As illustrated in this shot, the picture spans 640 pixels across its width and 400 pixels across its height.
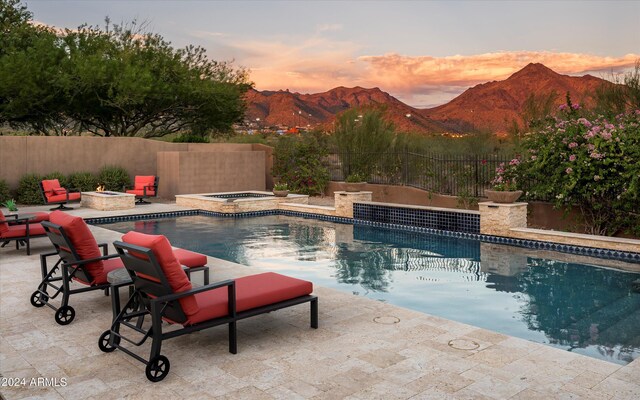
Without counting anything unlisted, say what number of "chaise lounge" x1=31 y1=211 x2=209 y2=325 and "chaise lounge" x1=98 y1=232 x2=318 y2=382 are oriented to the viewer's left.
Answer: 0

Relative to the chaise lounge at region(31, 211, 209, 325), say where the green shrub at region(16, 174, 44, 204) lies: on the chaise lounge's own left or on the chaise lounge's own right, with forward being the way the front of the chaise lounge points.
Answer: on the chaise lounge's own left

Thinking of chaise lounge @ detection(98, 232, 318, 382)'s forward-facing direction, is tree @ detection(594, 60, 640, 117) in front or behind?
in front

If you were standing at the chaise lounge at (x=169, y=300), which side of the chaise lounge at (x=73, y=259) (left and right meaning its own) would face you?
right

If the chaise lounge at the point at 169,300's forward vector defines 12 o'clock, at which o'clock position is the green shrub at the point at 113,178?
The green shrub is roughly at 10 o'clock from the chaise lounge.

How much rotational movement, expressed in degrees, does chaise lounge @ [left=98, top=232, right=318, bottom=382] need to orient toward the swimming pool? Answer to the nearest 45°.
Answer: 0° — it already faces it

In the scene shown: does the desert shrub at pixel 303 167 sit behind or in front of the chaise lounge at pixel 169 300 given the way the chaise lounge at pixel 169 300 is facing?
in front

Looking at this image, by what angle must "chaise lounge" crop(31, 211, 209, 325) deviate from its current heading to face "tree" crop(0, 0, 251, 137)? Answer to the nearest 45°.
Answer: approximately 45° to its left

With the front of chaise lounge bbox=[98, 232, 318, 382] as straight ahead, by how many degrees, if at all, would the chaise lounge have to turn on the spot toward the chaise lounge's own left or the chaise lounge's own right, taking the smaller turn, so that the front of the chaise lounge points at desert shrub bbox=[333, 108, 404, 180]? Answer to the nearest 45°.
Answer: approximately 45° to the chaise lounge's own left

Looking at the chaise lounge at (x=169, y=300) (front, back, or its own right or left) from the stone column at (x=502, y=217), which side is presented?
front

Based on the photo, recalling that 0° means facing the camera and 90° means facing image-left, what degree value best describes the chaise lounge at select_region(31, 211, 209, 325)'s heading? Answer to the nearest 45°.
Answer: approximately 225°
